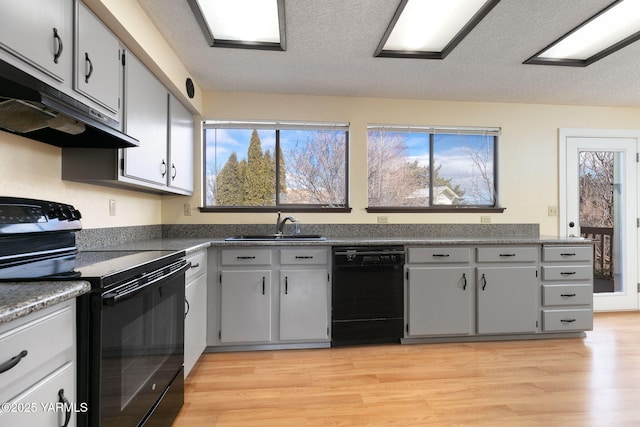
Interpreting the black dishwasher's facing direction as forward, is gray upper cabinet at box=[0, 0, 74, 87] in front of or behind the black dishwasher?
in front

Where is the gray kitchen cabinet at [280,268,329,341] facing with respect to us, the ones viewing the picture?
facing the viewer

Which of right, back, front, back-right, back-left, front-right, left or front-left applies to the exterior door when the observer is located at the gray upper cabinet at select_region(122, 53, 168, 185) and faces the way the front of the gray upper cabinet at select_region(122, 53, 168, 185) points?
front-left

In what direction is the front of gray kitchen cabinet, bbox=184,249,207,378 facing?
to the viewer's right

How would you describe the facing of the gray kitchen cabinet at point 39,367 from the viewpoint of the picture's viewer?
facing the viewer and to the right of the viewer

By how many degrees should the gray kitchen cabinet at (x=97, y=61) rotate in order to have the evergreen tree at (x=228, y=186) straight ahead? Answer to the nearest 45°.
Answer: approximately 90° to its left

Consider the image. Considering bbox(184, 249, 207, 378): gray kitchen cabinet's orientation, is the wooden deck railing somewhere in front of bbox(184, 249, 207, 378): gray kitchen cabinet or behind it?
in front

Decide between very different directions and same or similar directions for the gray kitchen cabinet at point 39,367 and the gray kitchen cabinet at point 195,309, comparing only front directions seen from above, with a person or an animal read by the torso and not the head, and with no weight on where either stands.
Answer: same or similar directions

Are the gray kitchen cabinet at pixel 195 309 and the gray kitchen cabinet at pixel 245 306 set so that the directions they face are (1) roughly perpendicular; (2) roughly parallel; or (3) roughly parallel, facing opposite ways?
roughly perpendicular

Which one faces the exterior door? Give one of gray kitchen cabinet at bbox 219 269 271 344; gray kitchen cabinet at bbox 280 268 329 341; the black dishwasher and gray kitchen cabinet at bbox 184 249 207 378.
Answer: gray kitchen cabinet at bbox 184 249 207 378

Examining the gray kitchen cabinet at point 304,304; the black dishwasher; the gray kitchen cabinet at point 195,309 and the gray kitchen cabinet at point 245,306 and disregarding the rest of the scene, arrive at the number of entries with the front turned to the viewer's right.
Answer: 1

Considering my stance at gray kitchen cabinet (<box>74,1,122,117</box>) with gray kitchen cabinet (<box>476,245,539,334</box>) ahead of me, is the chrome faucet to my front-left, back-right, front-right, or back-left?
front-left

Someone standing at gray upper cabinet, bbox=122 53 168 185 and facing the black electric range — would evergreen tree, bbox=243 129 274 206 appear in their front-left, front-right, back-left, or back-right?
back-left

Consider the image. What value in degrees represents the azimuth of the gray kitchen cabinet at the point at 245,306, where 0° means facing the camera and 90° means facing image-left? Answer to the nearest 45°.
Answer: approximately 0°

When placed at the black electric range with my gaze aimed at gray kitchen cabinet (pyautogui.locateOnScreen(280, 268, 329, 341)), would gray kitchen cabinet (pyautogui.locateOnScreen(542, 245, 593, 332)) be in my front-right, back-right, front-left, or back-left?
front-right

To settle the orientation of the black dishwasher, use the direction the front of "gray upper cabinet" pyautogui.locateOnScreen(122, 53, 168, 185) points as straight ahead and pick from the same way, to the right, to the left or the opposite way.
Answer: to the right

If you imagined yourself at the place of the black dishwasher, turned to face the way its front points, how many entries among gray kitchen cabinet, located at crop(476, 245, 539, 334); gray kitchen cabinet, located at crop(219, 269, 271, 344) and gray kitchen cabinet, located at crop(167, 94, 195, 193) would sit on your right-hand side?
2

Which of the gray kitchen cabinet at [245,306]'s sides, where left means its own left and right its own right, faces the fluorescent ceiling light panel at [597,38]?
left

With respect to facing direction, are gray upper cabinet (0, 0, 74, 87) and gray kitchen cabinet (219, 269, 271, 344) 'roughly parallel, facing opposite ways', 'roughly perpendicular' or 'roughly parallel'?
roughly perpendicular
